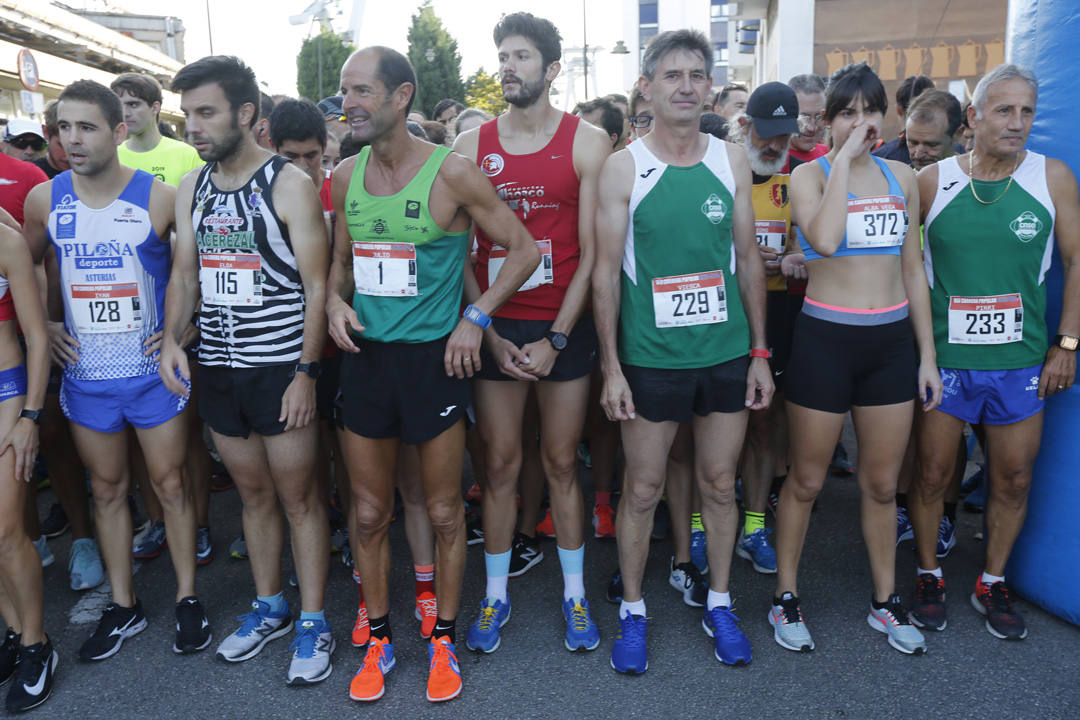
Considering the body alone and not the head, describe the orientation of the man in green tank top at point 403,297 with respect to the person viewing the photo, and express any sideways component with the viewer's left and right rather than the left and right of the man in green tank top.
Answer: facing the viewer and to the left of the viewer

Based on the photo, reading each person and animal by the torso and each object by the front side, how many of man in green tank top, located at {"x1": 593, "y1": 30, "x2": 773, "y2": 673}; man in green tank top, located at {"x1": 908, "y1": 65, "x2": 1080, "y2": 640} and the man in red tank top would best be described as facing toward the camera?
3

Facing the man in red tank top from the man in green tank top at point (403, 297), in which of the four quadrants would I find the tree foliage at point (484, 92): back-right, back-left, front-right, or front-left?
front-left

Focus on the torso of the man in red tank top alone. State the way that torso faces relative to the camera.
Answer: toward the camera

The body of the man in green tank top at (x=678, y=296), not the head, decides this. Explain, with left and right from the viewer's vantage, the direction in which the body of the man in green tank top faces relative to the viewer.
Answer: facing the viewer

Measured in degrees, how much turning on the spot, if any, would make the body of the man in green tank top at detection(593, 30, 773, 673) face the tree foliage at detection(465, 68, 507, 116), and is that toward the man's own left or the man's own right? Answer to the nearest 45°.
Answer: approximately 180°

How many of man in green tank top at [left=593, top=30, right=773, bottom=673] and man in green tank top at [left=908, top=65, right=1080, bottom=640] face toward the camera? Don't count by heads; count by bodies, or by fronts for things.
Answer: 2
